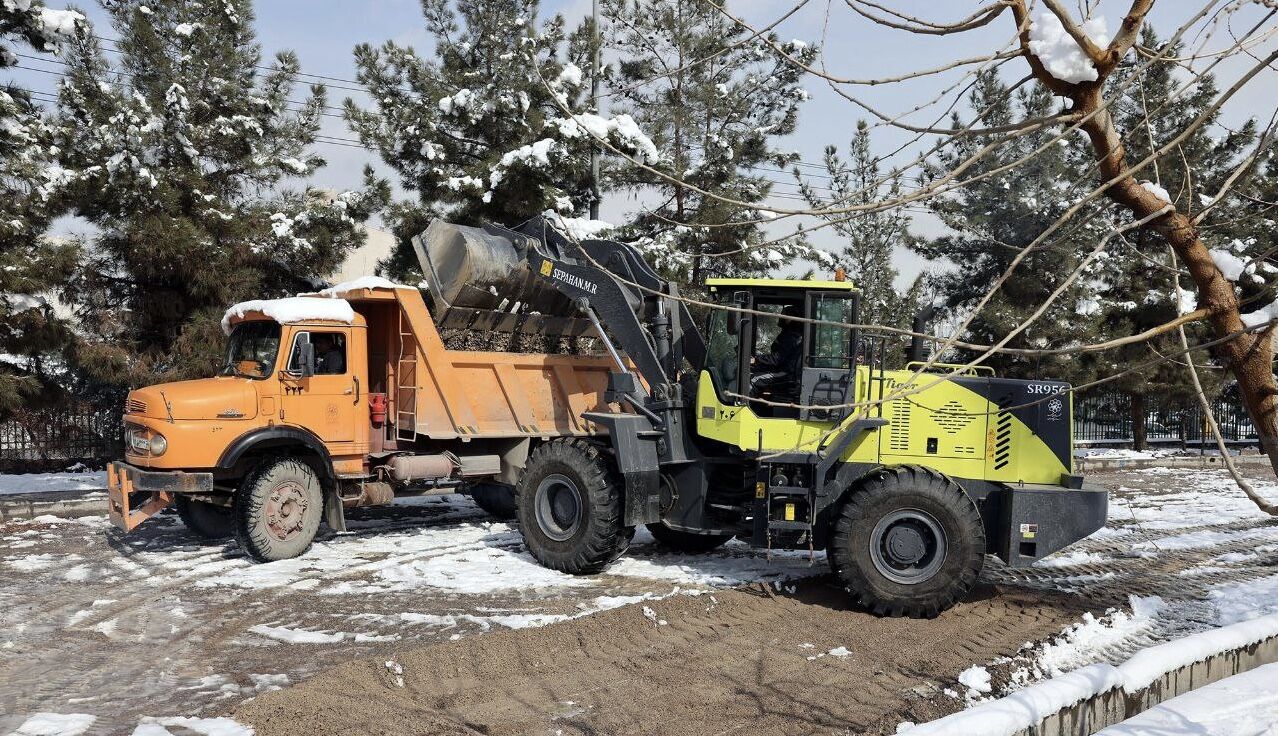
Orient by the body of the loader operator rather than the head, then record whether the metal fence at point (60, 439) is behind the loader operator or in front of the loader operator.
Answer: in front

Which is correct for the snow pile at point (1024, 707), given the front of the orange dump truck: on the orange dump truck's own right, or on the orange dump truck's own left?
on the orange dump truck's own left

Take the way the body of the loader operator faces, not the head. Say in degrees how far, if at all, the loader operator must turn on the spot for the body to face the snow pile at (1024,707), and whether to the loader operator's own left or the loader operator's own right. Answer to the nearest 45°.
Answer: approximately 90° to the loader operator's own left

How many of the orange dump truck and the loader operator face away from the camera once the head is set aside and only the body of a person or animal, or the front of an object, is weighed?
0

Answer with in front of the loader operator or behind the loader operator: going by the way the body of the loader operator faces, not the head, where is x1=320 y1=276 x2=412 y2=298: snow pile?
in front

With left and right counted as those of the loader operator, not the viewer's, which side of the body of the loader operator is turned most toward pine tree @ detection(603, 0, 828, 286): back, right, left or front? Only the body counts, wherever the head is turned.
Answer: right

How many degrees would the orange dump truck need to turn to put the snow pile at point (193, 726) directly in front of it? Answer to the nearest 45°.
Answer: approximately 45° to its left

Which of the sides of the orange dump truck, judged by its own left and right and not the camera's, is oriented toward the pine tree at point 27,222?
right

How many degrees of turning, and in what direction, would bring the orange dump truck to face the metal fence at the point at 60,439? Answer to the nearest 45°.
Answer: approximately 90° to its right

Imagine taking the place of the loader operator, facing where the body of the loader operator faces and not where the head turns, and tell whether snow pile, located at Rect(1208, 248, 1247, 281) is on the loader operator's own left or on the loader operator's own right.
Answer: on the loader operator's own left

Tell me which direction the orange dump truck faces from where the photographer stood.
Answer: facing the viewer and to the left of the viewer

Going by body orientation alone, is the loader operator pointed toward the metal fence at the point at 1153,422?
no

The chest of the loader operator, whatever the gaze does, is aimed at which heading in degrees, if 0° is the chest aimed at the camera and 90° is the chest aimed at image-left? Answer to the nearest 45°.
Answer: approximately 90°

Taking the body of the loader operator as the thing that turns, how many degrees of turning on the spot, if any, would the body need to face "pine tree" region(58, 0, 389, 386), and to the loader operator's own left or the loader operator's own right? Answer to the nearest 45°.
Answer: approximately 45° to the loader operator's own right
